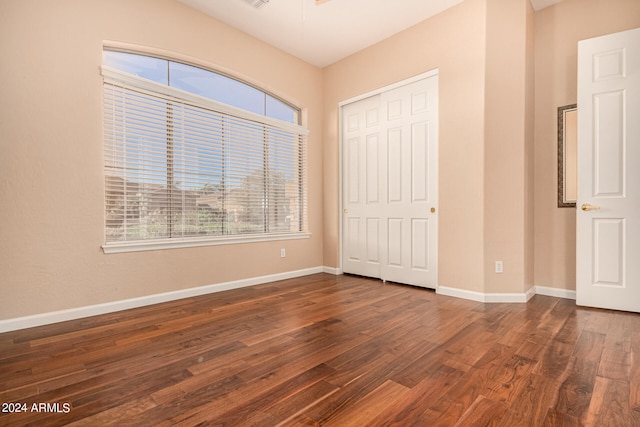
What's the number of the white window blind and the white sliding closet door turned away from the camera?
0

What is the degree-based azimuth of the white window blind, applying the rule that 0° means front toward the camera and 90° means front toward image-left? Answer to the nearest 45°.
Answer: approximately 315°

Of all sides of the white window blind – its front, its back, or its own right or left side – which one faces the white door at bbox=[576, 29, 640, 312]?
front

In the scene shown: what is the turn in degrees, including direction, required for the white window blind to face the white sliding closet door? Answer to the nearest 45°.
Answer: approximately 45° to its left

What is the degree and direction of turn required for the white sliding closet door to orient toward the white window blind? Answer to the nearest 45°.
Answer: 0° — it already faces it

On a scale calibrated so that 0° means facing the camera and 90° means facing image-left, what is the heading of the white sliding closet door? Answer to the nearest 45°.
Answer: approximately 45°
